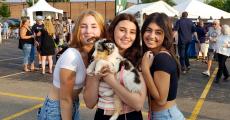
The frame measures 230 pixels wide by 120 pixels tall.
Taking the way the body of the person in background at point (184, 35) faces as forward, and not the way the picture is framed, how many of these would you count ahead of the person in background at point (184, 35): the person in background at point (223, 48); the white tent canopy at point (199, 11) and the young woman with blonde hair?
1
